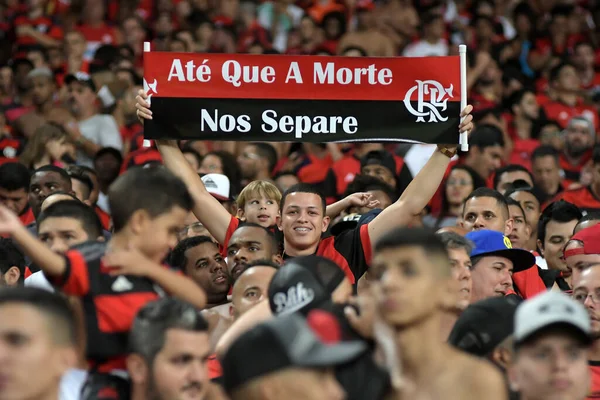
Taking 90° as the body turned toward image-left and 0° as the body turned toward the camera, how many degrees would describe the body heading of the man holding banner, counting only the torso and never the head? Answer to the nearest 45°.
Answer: approximately 0°
